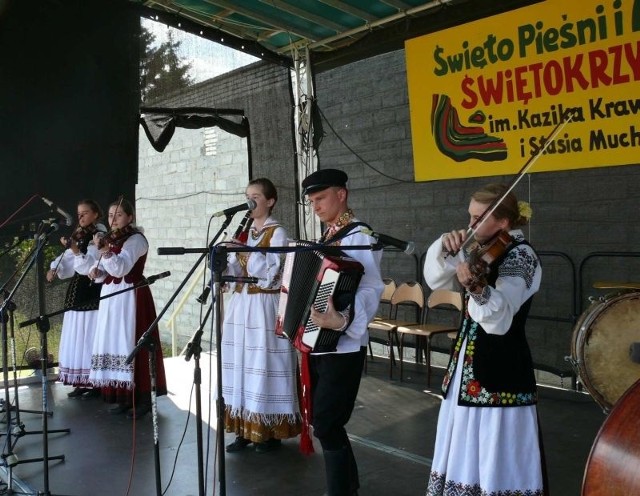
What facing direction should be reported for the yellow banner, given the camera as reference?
facing the viewer and to the left of the viewer

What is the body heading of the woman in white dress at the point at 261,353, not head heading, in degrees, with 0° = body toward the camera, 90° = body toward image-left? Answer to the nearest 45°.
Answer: approximately 45°

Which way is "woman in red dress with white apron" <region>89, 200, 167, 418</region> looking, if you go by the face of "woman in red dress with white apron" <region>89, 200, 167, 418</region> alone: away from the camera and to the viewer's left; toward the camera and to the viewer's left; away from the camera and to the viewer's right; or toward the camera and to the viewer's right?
toward the camera and to the viewer's left

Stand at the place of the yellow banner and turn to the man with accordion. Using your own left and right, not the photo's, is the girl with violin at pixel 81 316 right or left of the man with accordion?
right

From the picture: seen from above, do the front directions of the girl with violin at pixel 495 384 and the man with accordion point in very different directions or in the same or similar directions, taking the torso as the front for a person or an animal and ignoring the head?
same or similar directions

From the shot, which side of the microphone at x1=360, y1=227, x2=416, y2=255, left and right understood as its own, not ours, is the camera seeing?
right

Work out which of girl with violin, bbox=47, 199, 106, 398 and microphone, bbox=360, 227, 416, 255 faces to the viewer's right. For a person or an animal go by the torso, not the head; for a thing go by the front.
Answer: the microphone

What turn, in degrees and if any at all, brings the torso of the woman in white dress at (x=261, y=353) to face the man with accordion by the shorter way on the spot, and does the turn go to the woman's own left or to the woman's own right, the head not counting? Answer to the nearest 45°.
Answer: approximately 45° to the woman's own left

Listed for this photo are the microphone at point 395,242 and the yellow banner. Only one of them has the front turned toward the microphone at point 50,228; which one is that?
the yellow banner

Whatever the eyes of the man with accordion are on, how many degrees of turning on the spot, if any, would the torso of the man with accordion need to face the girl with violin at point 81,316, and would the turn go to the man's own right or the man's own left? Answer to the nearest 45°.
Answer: approximately 90° to the man's own right

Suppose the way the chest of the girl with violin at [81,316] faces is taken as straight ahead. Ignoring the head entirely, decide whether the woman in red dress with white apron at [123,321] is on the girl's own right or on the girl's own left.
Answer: on the girl's own left

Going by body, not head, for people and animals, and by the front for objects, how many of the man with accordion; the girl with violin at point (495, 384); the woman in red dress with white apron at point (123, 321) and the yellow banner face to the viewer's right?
0

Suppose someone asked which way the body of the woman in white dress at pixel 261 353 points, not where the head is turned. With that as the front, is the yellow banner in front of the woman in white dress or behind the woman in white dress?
behind

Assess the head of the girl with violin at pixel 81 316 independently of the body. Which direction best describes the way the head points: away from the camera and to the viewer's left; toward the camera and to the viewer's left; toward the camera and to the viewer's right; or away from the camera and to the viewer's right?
toward the camera and to the viewer's left

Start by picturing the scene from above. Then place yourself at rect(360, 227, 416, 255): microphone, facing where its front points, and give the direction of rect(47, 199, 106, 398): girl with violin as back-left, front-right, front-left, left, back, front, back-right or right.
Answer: back-left
